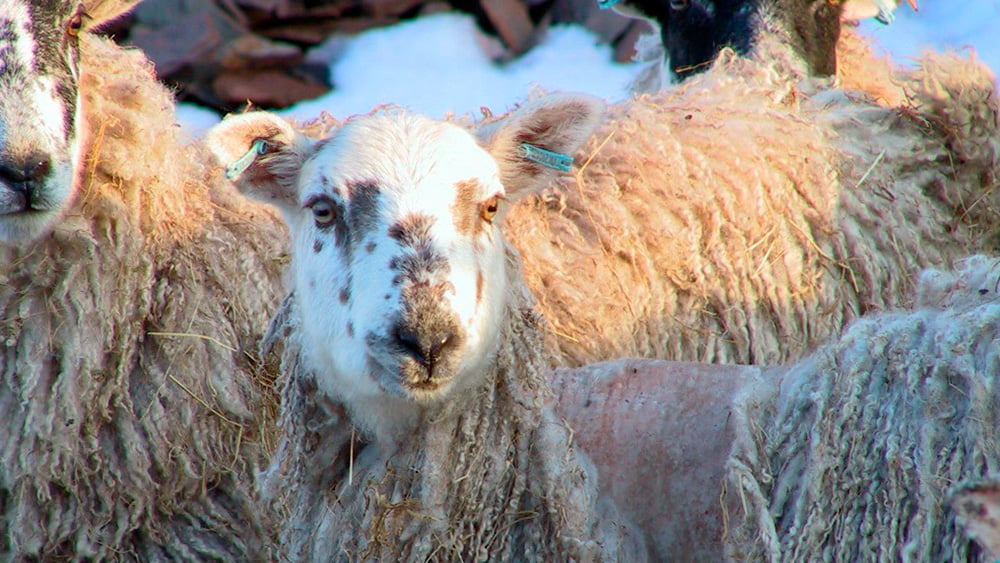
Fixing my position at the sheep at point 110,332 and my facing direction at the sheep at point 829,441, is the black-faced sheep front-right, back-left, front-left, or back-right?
front-left

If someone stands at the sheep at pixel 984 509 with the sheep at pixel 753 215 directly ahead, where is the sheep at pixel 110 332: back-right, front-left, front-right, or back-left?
front-left
